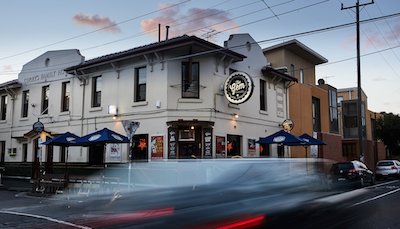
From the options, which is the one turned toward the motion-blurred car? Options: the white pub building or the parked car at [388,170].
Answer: the white pub building

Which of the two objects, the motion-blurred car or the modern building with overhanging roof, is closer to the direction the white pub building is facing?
the motion-blurred car

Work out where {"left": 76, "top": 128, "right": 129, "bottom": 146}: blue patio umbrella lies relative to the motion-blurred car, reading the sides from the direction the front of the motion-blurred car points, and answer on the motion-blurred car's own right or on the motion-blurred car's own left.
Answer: on the motion-blurred car's own left

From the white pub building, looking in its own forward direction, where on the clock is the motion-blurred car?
The motion-blurred car is roughly at 12 o'clock from the white pub building.

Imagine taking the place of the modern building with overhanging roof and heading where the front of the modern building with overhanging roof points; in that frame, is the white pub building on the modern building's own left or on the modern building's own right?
on the modern building's own right

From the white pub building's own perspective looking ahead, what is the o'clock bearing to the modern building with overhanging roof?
The modern building with overhanging roof is roughly at 8 o'clock from the white pub building.
